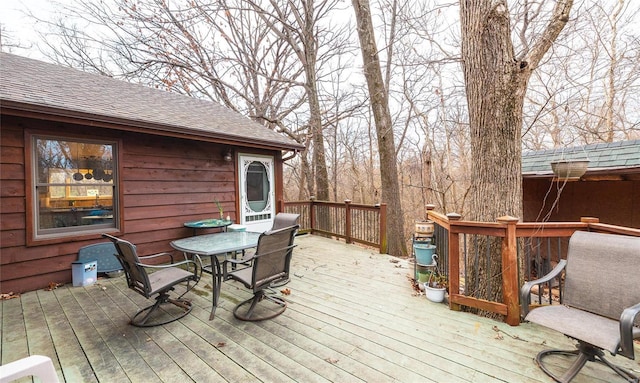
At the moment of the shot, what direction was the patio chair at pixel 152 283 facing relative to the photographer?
facing away from the viewer and to the right of the viewer

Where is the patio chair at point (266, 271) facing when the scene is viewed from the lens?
facing away from the viewer and to the left of the viewer

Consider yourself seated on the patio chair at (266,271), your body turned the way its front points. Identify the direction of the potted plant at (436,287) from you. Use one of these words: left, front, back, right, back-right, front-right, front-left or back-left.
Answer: back-right
